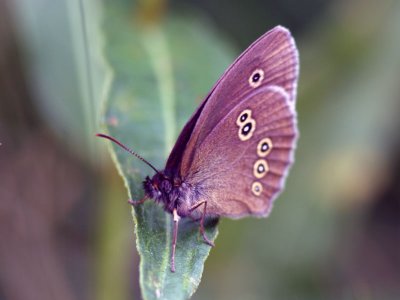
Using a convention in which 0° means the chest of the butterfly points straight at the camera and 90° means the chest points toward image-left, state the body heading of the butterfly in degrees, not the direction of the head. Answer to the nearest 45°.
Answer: approximately 90°
